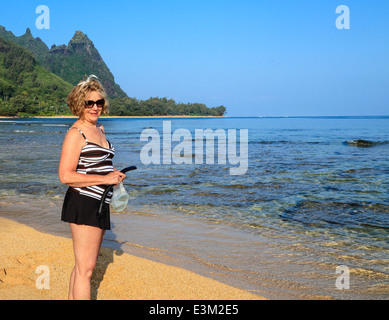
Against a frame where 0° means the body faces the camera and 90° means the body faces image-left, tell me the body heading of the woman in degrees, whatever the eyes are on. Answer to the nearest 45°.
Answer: approximately 315°
